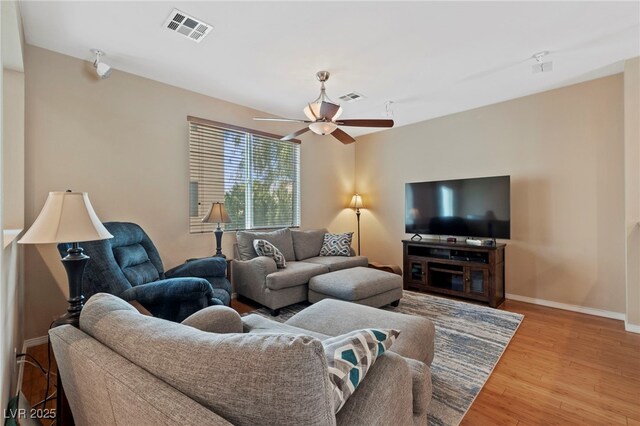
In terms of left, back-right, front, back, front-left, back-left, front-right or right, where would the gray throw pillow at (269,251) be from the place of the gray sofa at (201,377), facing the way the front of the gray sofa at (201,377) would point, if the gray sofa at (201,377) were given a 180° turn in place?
back-right

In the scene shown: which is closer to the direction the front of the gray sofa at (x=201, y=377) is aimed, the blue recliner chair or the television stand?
the television stand

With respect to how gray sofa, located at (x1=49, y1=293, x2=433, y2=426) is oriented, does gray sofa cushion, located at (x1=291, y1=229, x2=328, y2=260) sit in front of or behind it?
in front

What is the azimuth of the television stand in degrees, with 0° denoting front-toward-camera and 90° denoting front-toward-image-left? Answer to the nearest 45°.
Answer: approximately 45°

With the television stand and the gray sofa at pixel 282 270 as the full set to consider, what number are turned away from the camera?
0

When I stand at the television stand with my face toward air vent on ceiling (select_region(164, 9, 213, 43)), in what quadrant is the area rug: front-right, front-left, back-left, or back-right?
front-left

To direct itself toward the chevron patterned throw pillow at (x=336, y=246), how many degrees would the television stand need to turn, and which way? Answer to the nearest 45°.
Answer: approximately 45° to its right

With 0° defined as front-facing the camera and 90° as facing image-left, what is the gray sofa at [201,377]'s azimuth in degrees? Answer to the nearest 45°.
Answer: approximately 225°

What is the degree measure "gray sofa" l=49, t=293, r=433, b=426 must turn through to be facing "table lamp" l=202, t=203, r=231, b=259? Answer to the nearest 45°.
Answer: approximately 45° to its left

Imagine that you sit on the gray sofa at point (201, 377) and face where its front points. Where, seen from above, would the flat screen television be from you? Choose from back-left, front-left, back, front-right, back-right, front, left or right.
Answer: front

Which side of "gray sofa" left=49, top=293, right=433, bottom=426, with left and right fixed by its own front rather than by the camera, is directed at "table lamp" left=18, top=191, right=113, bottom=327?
left

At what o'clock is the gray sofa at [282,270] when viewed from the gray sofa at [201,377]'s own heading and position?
the gray sofa at [282,270] is roughly at 11 o'clock from the gray sofa at [201,377].

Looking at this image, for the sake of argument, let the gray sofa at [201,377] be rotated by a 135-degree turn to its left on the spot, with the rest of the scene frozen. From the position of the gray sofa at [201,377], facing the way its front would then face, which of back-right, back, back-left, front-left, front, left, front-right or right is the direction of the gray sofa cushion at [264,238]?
right

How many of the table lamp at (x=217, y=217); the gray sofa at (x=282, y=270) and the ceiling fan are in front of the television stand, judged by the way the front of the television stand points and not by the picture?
3

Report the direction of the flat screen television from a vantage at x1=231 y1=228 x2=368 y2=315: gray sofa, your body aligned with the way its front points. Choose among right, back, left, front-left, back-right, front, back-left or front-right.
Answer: front-left

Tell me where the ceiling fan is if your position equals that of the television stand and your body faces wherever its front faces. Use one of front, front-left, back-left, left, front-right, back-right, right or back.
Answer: front
